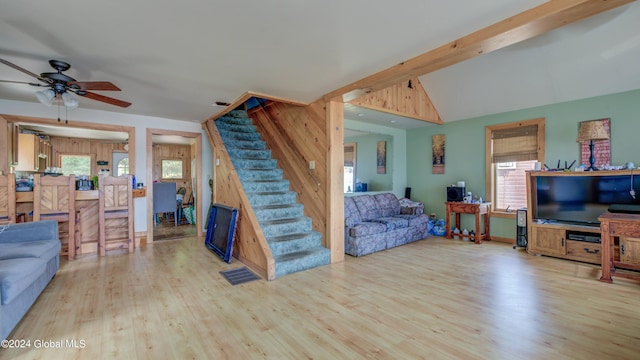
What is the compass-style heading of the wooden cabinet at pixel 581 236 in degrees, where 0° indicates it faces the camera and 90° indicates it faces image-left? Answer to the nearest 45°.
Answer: approximately 45°

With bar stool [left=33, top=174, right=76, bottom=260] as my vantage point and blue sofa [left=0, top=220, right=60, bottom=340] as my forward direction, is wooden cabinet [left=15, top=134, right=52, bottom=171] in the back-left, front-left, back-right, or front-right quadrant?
back-right

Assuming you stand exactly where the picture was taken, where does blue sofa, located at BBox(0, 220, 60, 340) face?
facing to the right of the viewer

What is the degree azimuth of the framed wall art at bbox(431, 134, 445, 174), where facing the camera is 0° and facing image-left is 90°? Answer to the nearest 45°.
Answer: approximately 45°

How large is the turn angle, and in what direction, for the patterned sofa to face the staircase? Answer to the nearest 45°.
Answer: approximately 90° to its right

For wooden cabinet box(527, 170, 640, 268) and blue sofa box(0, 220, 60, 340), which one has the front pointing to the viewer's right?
the blue sofa

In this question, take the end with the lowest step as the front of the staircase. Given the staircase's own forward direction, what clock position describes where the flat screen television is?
The flat screen television is roughly at 11 o'clock from the staircase.

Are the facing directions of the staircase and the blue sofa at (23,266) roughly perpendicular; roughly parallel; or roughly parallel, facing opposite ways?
roughly perpendicular

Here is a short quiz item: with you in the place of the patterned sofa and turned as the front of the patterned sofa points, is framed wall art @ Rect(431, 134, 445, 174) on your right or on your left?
on your left
